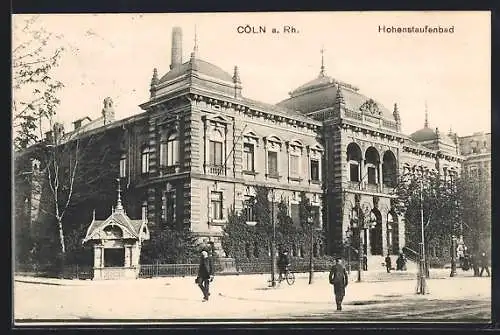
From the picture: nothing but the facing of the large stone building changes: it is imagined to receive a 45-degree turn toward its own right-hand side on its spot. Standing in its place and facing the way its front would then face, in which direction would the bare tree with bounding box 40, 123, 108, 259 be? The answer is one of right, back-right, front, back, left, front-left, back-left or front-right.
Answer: right

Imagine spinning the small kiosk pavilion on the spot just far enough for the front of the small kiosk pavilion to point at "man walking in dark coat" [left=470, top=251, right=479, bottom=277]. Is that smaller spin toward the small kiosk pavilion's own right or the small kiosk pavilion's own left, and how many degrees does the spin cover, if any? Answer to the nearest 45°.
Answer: approximately 90° to the small kiosk pavilion's own left

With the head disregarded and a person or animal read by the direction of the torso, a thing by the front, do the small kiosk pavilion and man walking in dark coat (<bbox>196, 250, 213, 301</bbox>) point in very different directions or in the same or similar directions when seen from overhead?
same or similar directions

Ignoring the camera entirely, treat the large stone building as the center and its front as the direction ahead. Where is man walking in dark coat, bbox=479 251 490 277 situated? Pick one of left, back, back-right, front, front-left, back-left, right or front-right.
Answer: front-left

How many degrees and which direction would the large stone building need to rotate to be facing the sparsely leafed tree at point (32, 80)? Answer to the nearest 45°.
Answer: approximately 135° to its right

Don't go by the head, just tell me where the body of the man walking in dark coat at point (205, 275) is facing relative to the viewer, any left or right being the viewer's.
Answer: facing the viewer

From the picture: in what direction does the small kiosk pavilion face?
toward the camera

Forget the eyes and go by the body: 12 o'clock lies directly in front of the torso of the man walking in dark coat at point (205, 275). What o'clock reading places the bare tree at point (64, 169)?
The bare tree is roughly at 5 o'clock from the man walking in dark coat.

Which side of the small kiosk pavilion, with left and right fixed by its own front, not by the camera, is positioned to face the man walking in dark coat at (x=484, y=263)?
left

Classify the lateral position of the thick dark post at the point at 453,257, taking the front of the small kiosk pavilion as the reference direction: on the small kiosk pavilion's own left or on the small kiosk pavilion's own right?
on the small kiosk pavilion's own left

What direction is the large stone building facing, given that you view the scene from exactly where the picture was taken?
facing the viewer and to the right of the viewer

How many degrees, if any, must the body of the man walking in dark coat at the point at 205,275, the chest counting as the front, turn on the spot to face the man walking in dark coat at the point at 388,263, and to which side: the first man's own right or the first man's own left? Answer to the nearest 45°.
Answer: approximately 90° to the first man's own left

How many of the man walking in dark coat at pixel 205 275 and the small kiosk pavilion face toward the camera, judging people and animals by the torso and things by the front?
2

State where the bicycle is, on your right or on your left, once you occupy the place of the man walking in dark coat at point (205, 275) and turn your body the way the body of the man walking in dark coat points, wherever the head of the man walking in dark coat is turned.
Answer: on your left

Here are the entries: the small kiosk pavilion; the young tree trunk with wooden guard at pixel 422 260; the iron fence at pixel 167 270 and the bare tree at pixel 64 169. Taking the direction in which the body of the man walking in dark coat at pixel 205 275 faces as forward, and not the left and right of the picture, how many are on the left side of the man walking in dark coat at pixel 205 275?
1

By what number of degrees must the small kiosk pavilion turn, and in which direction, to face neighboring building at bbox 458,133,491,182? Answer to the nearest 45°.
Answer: approximately 90° to its left
